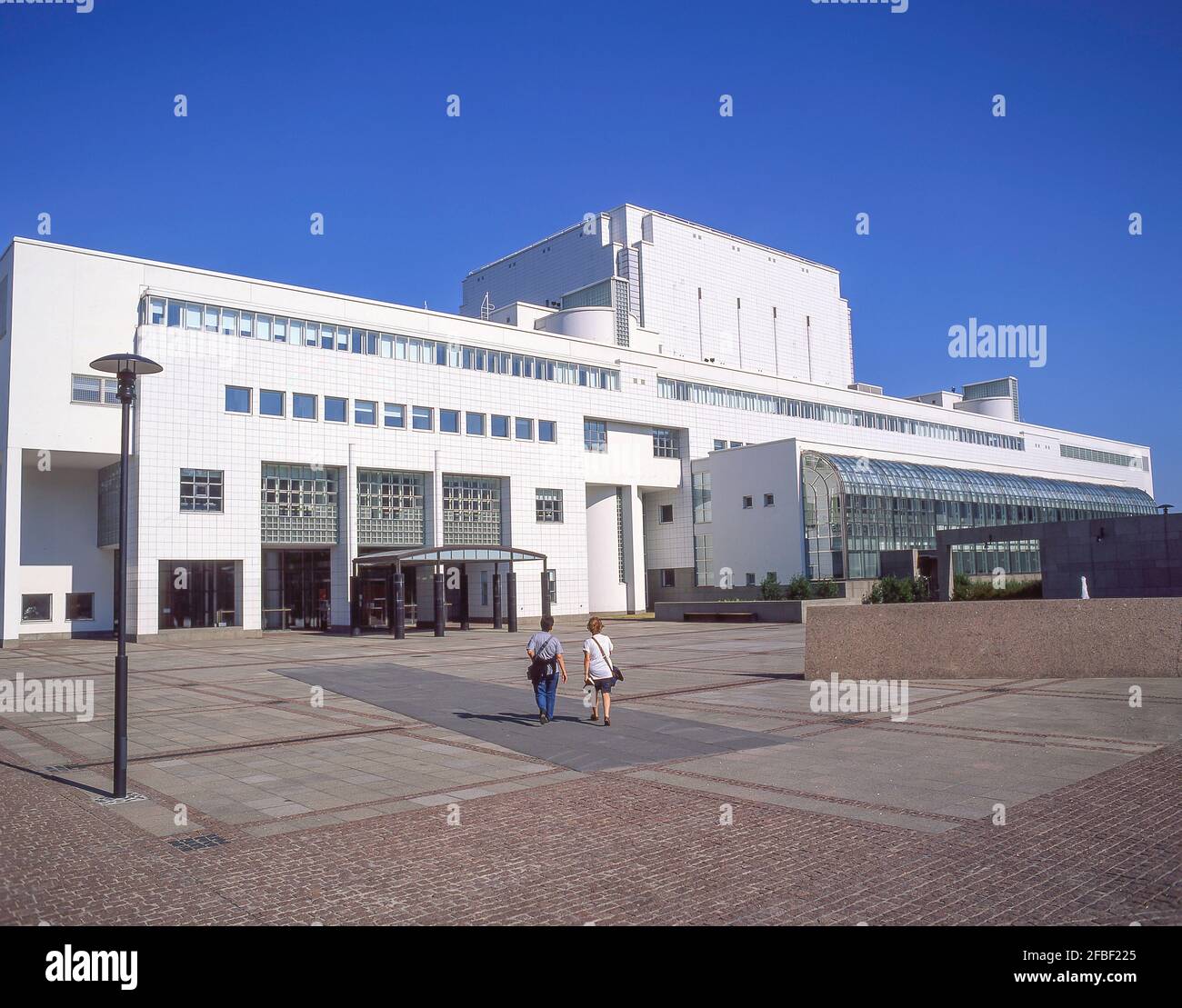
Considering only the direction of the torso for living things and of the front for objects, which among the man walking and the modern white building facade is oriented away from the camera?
the man walking

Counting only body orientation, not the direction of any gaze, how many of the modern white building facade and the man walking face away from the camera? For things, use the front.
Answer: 1

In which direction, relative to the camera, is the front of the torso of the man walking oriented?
away from the camera

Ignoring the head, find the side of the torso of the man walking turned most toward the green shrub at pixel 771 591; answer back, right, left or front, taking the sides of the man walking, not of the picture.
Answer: front

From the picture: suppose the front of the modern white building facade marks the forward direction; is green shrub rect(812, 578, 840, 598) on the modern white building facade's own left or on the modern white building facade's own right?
on the modern white building facade's own left

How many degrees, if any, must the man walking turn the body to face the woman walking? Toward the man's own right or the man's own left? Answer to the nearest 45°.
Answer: approximately 135° to the man's own right

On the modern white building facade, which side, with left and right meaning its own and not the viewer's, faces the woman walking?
front

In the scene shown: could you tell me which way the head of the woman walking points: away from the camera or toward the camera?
away from the camera

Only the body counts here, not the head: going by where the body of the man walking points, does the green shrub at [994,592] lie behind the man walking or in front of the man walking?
in front

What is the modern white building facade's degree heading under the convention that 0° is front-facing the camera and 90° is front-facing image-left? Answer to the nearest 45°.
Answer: approximately 315°

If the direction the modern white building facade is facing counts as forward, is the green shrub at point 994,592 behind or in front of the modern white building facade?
in front
